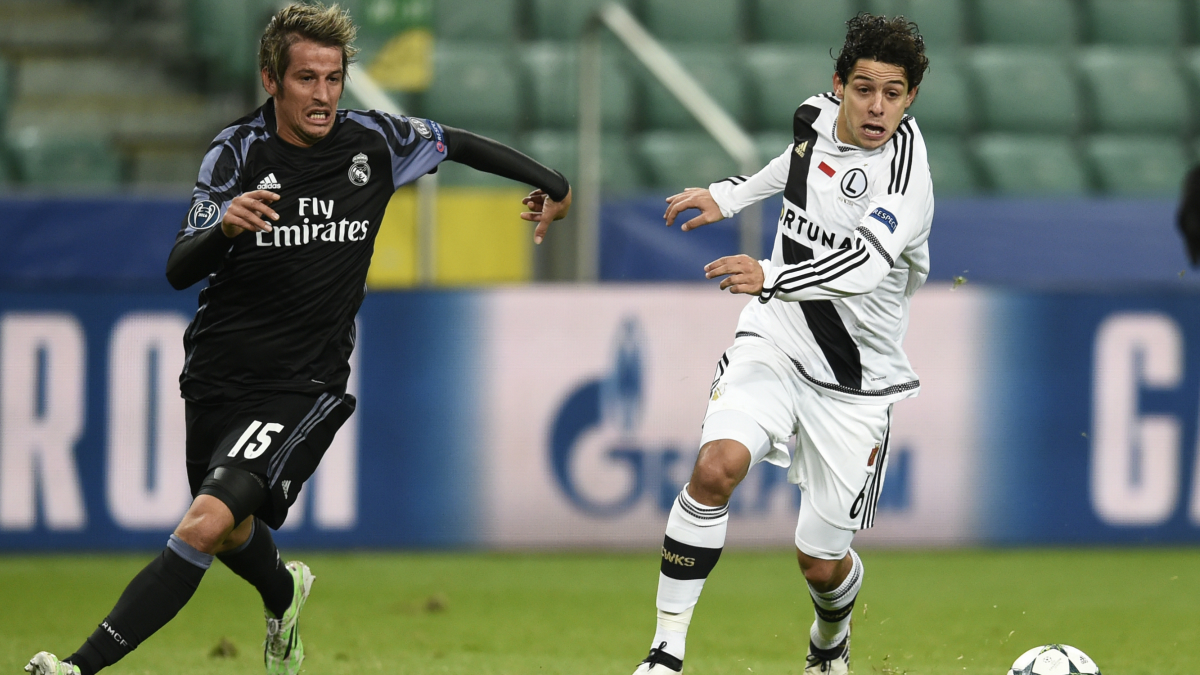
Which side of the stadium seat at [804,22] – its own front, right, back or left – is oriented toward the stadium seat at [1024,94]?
left

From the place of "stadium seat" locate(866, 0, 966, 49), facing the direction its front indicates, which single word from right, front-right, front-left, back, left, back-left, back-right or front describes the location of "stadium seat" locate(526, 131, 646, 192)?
front-right

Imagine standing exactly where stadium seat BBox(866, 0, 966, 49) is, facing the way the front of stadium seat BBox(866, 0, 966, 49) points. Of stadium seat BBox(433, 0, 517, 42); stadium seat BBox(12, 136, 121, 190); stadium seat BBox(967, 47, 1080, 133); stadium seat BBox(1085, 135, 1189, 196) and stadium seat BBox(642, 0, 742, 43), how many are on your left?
2

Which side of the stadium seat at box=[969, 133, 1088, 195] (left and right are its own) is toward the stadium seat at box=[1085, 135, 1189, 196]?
left

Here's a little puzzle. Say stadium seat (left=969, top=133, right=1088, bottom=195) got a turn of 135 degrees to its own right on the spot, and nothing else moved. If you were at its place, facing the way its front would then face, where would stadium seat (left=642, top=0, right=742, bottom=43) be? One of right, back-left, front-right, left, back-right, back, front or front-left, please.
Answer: front-left

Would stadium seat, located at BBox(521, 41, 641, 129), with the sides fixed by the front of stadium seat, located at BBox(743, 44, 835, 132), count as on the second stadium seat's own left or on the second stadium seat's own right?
on the second stadium seat's own right

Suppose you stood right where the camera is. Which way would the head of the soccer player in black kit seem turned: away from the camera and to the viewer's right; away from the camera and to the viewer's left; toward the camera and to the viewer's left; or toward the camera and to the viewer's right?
toward the camera and to the viewer's right

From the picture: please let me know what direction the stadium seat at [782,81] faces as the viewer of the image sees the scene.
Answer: facing the viewer

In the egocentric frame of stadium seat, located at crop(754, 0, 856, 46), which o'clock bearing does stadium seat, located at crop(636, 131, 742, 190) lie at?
stadium seat, located at crop(636, 131, 742, 190) is roughly at 1 o'clock from stadium seat, located at crop(754, 0, 856, 46).

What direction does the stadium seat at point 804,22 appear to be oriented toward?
toward the camera

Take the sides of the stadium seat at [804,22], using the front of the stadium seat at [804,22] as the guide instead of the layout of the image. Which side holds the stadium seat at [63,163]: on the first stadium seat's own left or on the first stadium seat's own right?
on the first stadium seat's own right

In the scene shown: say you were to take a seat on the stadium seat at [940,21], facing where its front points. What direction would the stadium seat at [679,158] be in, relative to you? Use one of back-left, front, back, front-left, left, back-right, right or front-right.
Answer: front-right

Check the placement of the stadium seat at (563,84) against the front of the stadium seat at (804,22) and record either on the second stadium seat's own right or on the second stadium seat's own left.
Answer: on the second stadium seat's own right

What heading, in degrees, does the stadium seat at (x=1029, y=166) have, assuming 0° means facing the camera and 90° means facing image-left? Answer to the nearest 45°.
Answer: approximately 0°
